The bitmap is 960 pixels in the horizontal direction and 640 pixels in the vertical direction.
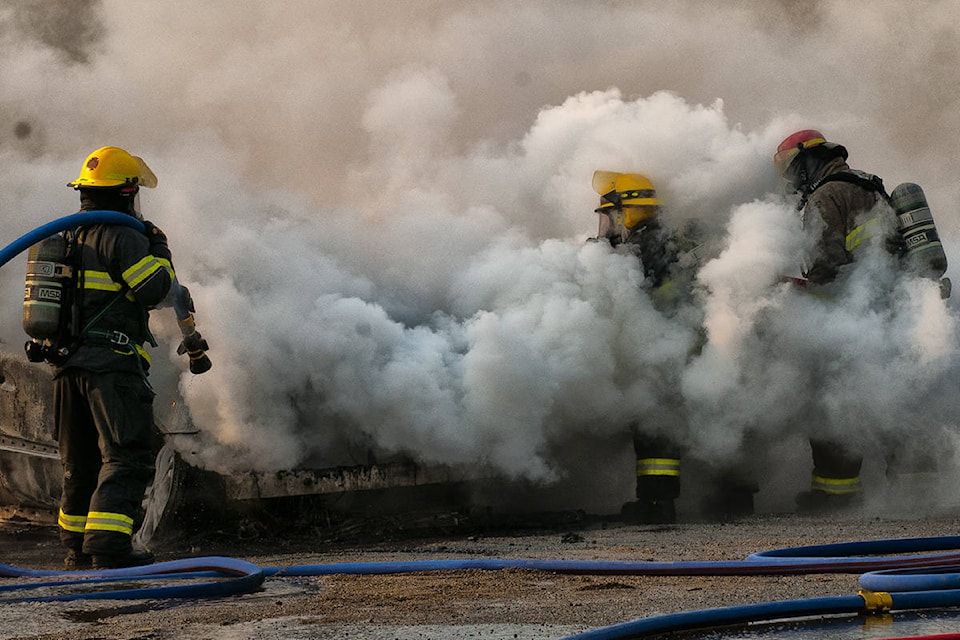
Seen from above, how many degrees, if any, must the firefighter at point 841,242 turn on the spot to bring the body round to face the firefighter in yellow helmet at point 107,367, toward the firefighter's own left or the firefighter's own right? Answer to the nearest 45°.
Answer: approximately 45° to the firefighter's own left

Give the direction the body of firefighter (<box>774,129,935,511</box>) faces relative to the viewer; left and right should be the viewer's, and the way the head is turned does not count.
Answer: facing to the left of the viewer

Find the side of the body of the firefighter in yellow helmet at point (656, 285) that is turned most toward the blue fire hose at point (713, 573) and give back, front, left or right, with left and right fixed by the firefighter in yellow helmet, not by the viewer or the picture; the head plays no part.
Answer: left

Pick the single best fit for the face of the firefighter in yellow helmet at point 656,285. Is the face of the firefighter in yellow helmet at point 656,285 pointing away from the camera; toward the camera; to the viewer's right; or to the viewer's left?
to the viewer's left

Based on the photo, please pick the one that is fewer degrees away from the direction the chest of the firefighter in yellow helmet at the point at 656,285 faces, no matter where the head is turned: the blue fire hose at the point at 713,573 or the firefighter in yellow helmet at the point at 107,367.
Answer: the firefighter in yellow helmet

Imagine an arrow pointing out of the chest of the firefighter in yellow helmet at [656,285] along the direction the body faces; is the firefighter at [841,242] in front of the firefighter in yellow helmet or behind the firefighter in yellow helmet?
behind

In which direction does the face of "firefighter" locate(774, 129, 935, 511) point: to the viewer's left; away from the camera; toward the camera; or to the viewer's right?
to the viewer's left

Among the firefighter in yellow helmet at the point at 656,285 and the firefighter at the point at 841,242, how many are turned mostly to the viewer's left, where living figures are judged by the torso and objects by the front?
2

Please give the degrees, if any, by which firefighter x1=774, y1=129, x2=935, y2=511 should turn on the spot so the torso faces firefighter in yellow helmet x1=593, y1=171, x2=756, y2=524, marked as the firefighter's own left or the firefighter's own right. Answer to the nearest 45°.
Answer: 0° — they already face them

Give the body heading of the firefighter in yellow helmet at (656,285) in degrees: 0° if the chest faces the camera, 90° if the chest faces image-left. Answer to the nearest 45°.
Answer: approximately 90°
